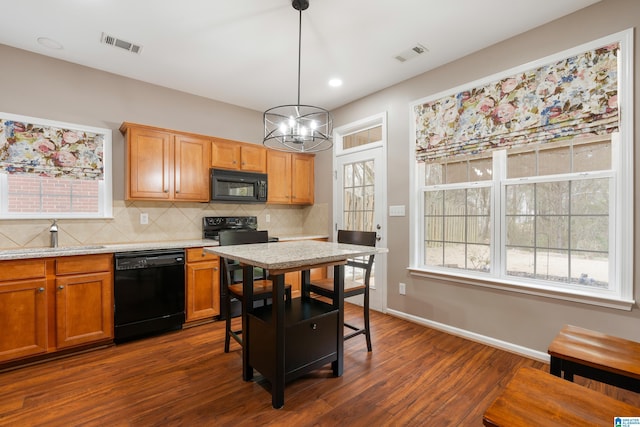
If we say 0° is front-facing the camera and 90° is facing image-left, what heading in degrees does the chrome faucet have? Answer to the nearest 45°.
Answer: approximately 0°

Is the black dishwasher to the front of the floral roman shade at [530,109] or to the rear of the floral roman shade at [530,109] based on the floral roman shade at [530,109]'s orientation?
to the front

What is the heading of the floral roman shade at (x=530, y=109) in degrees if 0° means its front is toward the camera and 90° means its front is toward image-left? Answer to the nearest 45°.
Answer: approximately 45°

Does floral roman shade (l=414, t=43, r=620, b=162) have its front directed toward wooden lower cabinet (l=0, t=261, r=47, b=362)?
yes

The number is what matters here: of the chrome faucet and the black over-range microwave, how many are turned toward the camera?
2

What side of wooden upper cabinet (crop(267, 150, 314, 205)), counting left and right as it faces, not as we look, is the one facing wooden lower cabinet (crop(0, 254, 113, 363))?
right

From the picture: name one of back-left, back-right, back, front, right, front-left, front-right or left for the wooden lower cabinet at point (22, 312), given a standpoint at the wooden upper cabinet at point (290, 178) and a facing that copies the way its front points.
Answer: right

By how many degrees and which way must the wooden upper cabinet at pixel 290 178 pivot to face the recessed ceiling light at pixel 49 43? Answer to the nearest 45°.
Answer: approximately 90° to its right

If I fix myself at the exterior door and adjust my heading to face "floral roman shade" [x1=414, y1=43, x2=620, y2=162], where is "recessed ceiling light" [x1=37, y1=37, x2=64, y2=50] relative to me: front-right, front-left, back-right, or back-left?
back-right

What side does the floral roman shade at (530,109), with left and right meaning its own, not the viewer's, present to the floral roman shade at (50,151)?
front

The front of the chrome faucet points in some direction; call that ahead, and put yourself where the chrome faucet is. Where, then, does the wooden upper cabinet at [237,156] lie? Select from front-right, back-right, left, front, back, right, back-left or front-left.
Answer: left

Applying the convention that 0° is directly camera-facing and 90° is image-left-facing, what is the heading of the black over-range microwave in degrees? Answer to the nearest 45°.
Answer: approximately 0°
